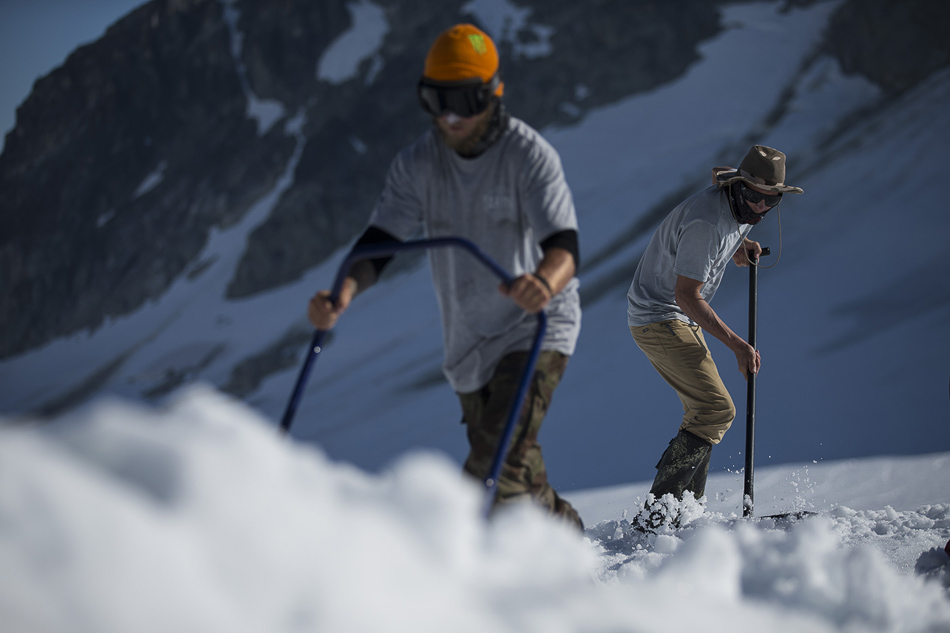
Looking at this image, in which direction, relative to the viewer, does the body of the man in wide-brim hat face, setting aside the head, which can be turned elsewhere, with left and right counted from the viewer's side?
facing to the right of the viewer
